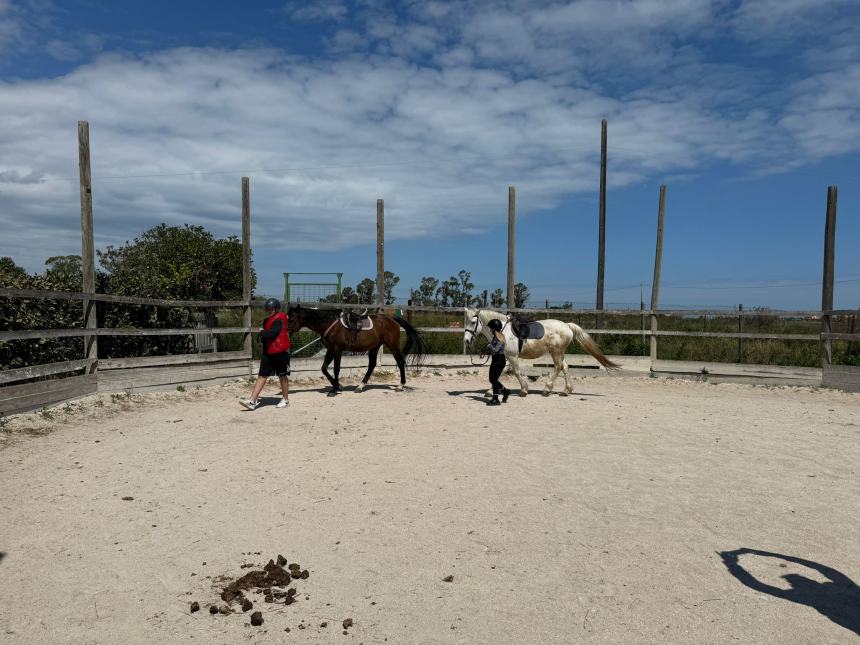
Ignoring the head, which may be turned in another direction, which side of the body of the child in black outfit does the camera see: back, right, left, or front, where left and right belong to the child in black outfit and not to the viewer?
left

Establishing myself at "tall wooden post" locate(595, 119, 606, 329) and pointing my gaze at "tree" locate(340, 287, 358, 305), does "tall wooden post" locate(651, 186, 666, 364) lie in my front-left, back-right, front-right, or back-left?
back-left

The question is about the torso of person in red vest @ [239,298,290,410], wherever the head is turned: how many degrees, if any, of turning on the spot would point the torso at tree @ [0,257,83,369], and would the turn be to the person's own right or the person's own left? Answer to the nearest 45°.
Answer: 0° — they already face it

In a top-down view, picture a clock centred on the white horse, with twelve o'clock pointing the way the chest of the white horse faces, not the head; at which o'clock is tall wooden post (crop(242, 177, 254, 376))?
The tall wooden post is roughly at 12 o'clock from the white horse.

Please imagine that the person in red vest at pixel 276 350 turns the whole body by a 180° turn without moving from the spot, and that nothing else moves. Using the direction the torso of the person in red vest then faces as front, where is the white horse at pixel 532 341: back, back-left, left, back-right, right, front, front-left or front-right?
front

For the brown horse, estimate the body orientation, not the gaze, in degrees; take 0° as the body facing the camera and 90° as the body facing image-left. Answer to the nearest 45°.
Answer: approximately 90°

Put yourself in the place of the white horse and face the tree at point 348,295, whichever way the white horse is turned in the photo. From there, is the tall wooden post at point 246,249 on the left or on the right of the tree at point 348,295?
left

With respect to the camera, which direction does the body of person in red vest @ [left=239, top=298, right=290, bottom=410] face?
to the viewer's left

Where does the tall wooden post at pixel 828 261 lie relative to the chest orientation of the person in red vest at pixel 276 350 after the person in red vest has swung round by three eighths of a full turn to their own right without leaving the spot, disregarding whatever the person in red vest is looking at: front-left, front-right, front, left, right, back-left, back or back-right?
front-right

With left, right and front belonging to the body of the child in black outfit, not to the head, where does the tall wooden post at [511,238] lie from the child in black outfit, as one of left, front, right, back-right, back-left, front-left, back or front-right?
right

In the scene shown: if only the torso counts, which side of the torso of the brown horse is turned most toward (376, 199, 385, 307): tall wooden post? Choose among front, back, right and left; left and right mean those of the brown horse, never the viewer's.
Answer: right

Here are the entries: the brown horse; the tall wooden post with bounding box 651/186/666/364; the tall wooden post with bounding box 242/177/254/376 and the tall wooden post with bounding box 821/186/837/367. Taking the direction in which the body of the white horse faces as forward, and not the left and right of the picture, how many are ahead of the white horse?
2

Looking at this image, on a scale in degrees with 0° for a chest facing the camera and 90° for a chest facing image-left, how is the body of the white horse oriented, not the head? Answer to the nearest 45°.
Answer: approximately 90°
